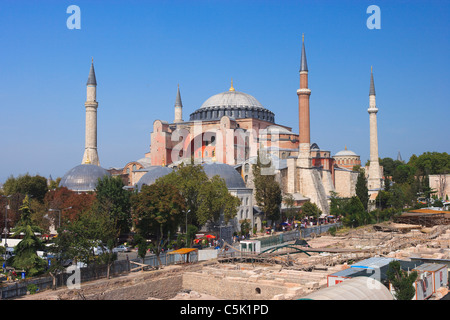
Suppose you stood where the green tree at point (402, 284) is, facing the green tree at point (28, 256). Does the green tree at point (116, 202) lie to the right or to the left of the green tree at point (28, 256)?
right
